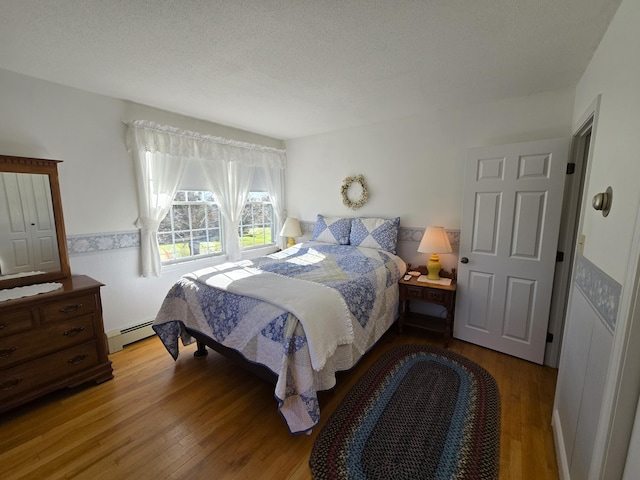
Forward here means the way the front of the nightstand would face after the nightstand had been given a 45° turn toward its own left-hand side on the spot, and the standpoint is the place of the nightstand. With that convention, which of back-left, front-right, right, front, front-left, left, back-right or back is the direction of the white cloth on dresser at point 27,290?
front-right

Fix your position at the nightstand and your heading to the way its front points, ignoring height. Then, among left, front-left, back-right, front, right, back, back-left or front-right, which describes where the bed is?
front

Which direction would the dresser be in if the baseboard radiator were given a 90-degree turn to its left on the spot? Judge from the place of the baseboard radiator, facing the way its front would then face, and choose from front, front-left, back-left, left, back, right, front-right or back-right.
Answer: back

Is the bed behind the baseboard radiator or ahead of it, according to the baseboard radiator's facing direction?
ahead

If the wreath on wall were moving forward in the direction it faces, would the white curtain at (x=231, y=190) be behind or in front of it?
in front

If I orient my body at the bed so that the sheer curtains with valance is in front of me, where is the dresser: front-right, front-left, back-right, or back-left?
front-left

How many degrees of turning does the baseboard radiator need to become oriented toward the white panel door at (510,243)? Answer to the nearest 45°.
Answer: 0° — it already faces it

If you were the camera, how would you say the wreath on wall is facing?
facing the viewer and to the left of the viewer

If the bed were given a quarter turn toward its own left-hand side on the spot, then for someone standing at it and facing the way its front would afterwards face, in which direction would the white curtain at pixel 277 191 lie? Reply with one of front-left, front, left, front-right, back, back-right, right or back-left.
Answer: back-left

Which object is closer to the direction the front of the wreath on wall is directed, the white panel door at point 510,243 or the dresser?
the dresser

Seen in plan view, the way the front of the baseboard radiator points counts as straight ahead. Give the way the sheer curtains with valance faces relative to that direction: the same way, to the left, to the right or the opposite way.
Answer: the same way

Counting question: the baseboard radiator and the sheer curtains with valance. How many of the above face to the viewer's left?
0

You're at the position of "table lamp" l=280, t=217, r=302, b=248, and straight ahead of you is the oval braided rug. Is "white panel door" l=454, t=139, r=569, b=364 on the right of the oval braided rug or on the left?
left

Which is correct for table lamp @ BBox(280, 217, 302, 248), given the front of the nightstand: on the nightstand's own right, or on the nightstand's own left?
on the nightstand's own right

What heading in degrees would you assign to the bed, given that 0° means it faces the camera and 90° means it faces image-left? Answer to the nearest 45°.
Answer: approximately 45°
